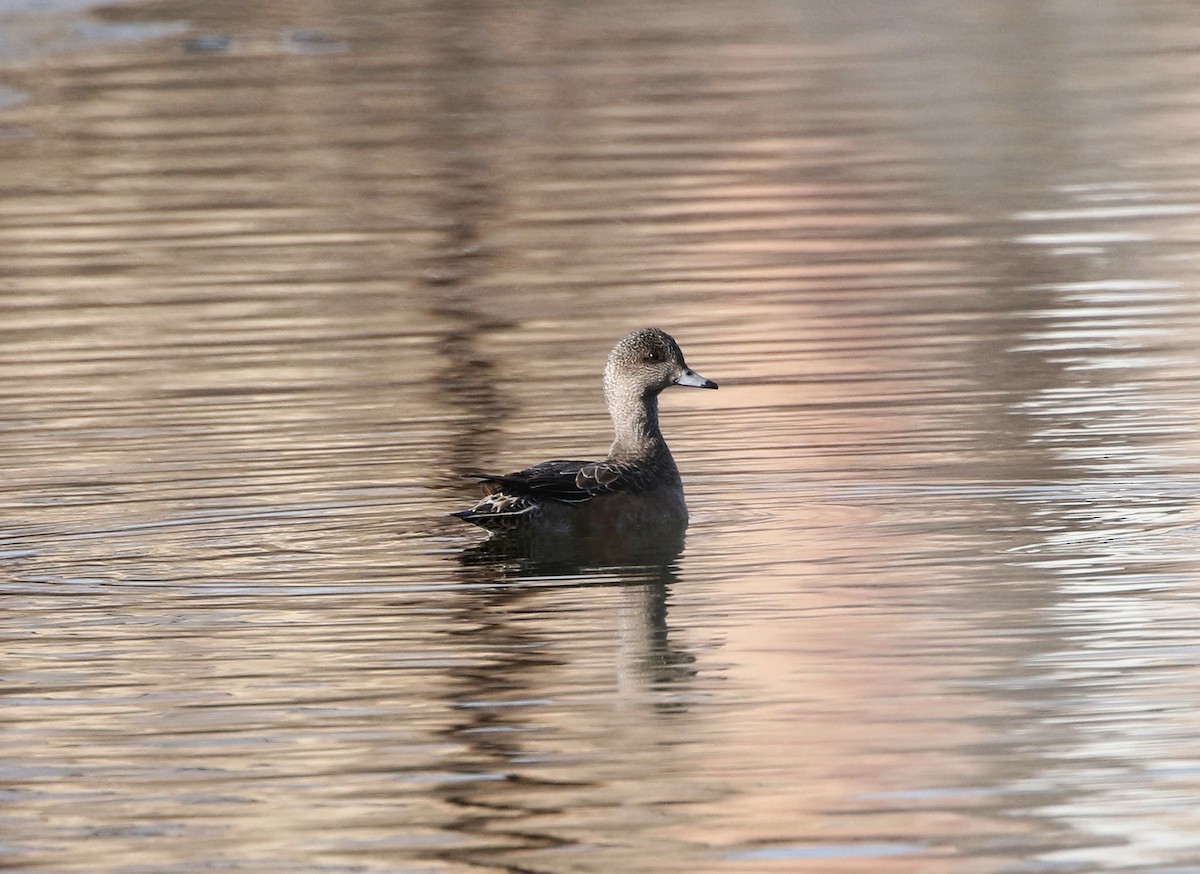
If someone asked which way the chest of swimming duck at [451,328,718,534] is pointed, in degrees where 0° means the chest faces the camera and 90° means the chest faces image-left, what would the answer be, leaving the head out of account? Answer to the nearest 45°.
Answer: approximately 270°
